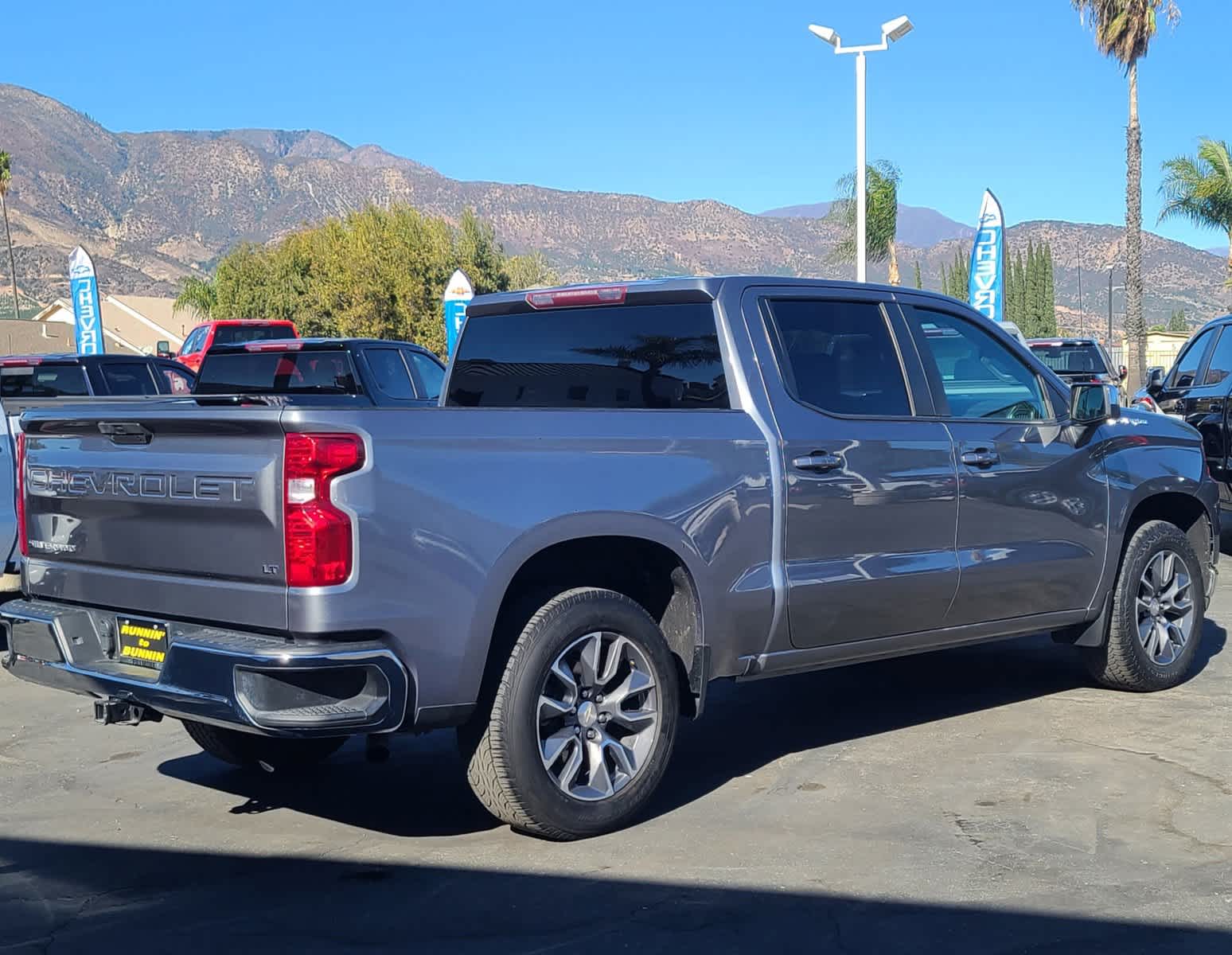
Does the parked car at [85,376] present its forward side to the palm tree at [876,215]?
yes

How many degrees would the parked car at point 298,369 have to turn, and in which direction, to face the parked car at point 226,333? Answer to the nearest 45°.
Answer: approximately 45° to its left

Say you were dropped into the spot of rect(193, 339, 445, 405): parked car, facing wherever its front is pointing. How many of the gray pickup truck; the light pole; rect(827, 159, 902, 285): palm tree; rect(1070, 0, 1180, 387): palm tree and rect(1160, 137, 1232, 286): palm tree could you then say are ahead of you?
4

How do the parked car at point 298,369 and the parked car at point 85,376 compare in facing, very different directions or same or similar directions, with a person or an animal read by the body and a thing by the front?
same or similar directions

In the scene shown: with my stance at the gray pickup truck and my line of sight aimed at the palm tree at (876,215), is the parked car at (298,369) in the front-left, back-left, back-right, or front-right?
front-left

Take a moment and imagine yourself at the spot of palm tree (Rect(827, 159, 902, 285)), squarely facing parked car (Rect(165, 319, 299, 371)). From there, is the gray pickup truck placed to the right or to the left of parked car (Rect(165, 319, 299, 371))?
left

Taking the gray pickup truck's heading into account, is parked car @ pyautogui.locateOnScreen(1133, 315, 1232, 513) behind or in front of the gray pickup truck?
in front

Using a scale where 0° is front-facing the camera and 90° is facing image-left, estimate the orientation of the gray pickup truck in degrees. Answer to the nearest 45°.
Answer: approximately 225°

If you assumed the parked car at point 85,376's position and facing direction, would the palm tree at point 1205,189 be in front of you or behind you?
in front

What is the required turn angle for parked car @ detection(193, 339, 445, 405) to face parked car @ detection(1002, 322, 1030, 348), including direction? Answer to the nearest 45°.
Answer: approximately 90° to its right

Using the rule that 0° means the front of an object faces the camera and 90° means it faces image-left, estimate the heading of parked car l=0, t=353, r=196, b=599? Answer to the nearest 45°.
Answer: approximately 225°

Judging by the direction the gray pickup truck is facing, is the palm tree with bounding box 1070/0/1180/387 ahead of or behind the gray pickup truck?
ahead

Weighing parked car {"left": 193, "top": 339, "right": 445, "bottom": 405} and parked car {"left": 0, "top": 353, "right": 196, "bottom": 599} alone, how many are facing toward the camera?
0

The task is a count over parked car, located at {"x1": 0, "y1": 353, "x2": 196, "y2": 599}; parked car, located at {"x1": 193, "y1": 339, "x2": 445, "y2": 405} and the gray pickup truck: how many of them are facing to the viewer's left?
0

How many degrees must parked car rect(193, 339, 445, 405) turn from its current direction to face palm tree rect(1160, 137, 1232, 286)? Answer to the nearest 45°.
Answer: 0° — it already faces it
